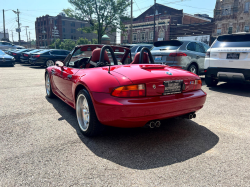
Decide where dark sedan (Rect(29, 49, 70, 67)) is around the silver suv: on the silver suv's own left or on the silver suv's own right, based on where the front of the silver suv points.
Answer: on the silver suv's own left

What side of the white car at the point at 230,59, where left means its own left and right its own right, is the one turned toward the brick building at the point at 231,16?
front

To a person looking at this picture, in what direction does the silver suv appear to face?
facing away from the viewer and to the right of the viewer

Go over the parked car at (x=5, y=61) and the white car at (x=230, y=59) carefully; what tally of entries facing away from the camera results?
1

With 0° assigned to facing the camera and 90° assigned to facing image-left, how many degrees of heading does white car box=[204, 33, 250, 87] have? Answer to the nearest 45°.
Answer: approximately 180°

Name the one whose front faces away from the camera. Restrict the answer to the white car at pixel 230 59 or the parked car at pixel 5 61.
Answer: the white car

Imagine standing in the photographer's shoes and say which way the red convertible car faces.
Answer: facing away from the viewer and to the left of the viewer

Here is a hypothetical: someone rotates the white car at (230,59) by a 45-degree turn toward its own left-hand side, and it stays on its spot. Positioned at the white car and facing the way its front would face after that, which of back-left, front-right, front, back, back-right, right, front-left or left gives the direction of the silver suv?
front

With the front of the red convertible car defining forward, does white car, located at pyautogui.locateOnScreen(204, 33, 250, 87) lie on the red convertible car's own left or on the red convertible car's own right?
on the red convertible car's own right

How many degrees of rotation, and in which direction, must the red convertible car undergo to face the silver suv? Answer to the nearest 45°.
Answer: approximately 45° to its right

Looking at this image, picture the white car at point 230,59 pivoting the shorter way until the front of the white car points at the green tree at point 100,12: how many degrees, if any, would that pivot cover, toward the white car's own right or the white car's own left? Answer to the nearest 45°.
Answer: approximately 45° to the white car's own left
